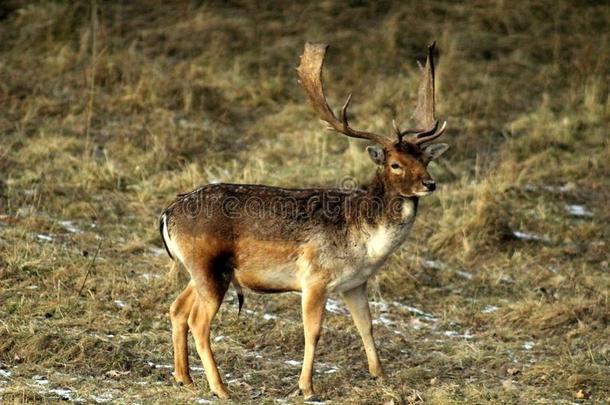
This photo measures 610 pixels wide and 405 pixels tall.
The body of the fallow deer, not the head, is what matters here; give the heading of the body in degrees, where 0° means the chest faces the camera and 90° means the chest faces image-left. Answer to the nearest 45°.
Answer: approximately 270°
